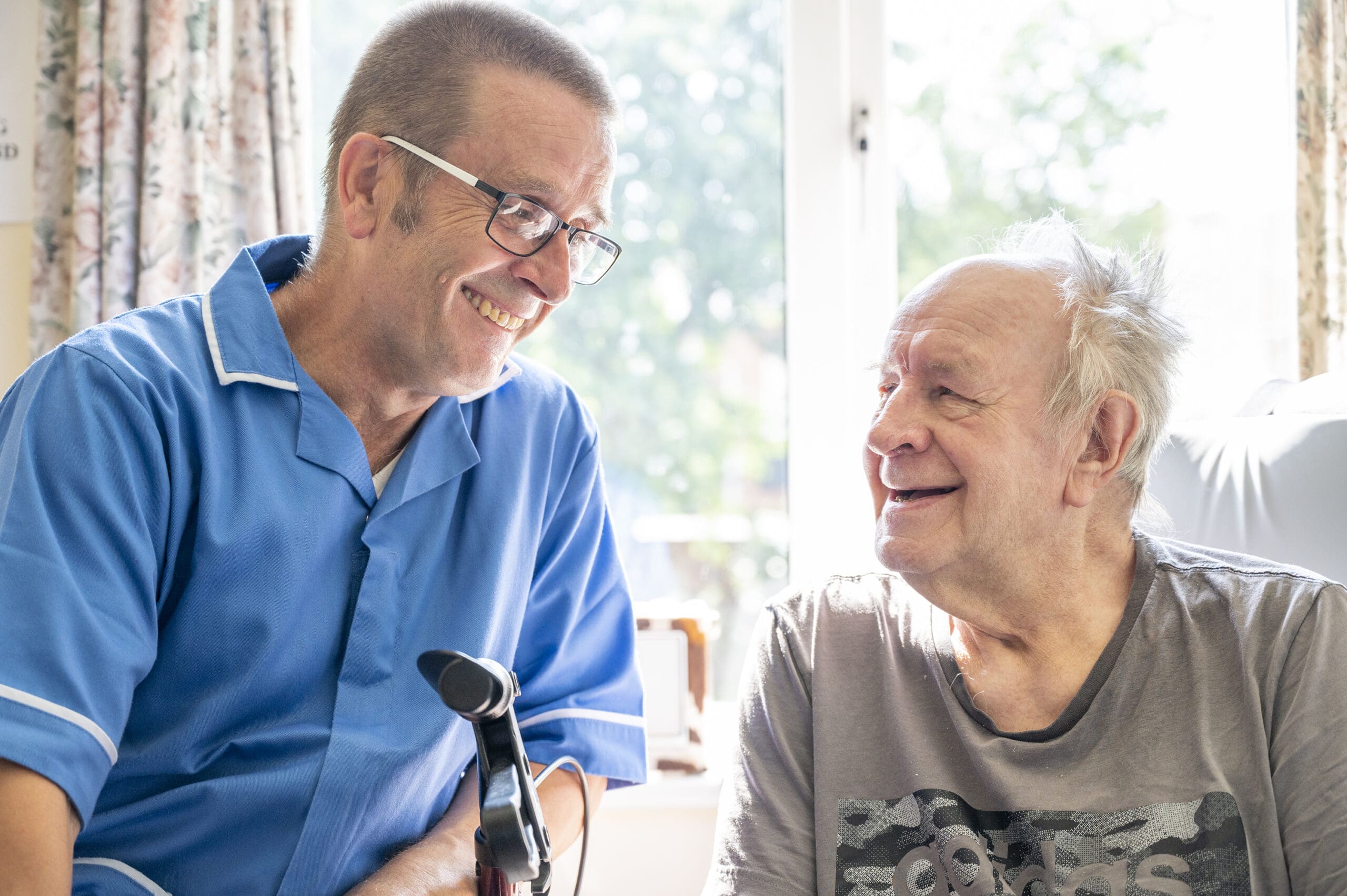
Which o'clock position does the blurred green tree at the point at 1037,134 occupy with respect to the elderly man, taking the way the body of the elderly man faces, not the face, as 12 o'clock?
The blurred green tree is roughly at 6 o'clock from the elderly man.

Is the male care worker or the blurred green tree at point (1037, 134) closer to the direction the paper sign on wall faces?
the male care worker

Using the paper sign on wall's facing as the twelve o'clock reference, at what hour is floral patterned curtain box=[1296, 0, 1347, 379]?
The floral patterned curtain is roughly at 10 o'clock from the paper sign on wall.

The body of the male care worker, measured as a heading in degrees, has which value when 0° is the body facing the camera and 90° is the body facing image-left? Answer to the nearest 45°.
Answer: approximately 315°

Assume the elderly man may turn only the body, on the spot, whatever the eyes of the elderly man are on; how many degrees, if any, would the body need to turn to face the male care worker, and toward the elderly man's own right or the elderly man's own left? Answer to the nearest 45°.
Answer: approximately 90° to the elderly man's own right

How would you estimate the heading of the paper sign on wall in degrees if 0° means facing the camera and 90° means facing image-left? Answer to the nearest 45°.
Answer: approximately 0°

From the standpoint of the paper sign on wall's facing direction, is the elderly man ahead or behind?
ahead

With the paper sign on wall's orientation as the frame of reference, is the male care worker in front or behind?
in front

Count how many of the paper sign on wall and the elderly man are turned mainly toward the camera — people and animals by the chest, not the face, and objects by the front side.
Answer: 2

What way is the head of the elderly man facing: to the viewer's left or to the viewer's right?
to the viewer's left

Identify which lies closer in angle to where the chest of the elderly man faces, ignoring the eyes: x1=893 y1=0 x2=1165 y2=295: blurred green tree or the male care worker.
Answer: the male care worker
